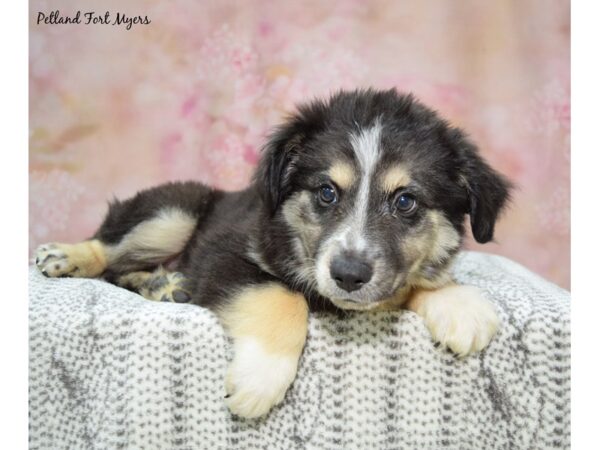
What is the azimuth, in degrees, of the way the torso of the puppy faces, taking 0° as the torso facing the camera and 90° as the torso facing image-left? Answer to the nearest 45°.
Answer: approximately 315°
